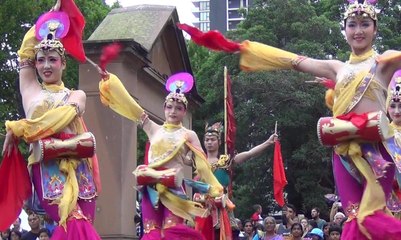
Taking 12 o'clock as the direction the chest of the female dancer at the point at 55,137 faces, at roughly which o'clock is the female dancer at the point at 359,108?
the female dancer at the point at 359,108 is roughly at 10 o'clock from the female dancer at the point at 55,137.

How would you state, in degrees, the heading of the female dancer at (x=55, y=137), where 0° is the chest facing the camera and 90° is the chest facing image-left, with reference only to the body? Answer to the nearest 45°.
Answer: approximately 0°

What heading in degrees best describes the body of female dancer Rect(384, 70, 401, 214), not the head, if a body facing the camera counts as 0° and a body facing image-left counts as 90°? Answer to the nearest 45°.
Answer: approximately 0°

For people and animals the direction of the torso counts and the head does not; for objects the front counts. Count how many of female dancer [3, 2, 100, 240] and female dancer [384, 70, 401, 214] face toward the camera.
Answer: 2

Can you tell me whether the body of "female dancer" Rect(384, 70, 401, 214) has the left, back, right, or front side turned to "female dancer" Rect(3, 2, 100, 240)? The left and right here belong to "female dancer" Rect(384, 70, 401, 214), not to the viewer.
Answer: right
